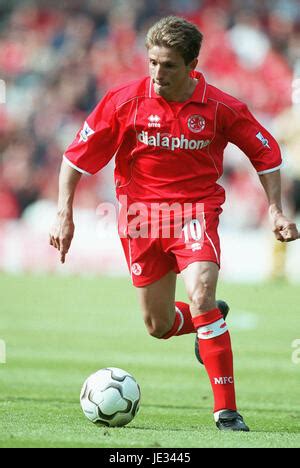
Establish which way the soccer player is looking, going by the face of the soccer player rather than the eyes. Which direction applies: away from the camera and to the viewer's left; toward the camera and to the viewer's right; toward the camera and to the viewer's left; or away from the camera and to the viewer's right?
toward the camera and to the viewer's left

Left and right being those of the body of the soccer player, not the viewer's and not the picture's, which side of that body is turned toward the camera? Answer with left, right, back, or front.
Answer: front
